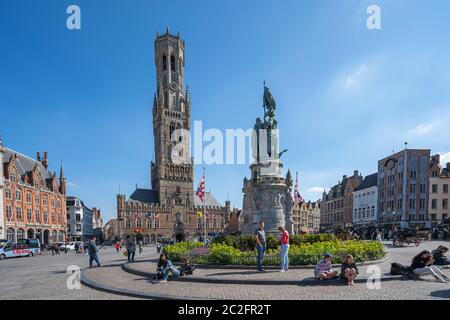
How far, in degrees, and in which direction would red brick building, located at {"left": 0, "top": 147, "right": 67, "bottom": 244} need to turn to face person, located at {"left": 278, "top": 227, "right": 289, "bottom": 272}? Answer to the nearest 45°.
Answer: approximately 45° to its right

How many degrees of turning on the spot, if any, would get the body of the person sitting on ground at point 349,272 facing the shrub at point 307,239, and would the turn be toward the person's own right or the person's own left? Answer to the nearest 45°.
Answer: approximately 180°

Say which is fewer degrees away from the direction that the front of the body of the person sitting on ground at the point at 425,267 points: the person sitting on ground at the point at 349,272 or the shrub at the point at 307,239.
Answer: the person sitting on ground

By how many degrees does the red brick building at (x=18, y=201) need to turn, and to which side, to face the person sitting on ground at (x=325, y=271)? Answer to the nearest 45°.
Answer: approximately 45° to its right

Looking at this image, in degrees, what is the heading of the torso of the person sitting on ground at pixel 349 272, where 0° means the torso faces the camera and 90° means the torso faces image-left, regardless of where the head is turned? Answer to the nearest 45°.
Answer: approximately 0°
